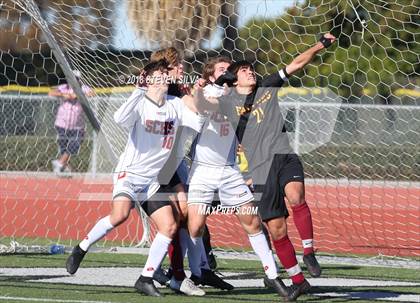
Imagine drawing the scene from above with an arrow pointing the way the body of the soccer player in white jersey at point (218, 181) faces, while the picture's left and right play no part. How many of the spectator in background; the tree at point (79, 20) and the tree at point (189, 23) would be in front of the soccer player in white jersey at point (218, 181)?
0

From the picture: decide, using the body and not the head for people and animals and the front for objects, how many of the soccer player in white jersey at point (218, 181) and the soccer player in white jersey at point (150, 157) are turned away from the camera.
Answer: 0

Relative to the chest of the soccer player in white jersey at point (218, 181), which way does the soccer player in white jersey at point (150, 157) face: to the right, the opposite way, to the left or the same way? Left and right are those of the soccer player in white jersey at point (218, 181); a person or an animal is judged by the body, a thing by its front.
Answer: the same way

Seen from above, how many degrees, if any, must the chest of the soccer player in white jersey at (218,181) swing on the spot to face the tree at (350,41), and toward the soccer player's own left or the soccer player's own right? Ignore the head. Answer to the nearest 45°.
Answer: approximately 135° to the soccer player's own left

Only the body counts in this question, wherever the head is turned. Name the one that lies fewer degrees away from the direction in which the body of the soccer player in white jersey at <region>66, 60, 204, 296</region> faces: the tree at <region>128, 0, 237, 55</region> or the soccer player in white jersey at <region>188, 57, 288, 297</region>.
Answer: the soccer player in white jersey

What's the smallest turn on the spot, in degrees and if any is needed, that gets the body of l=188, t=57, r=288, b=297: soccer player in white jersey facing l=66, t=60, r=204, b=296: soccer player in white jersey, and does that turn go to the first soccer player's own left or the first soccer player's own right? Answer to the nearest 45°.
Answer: approximately 135° to the first soccer player's own right

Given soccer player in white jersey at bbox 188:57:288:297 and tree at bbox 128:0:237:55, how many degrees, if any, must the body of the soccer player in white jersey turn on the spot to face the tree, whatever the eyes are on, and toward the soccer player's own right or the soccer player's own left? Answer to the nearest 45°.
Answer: approximately 135° to the soccer player's own left

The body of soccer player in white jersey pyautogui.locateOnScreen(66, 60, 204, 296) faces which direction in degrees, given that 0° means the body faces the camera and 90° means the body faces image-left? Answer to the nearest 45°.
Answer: approximately 315°

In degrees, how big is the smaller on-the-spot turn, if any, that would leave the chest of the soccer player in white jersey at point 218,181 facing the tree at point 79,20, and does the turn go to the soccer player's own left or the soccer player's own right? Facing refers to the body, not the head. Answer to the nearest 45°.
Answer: approximately 180°

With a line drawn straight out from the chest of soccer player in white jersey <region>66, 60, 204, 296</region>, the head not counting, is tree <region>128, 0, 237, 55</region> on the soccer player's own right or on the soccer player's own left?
on the soccer player's own left

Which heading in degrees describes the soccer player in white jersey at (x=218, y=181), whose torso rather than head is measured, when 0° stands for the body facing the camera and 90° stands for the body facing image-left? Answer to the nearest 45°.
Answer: approximately 315°

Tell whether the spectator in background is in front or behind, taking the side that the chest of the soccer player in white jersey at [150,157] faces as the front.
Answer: behind
